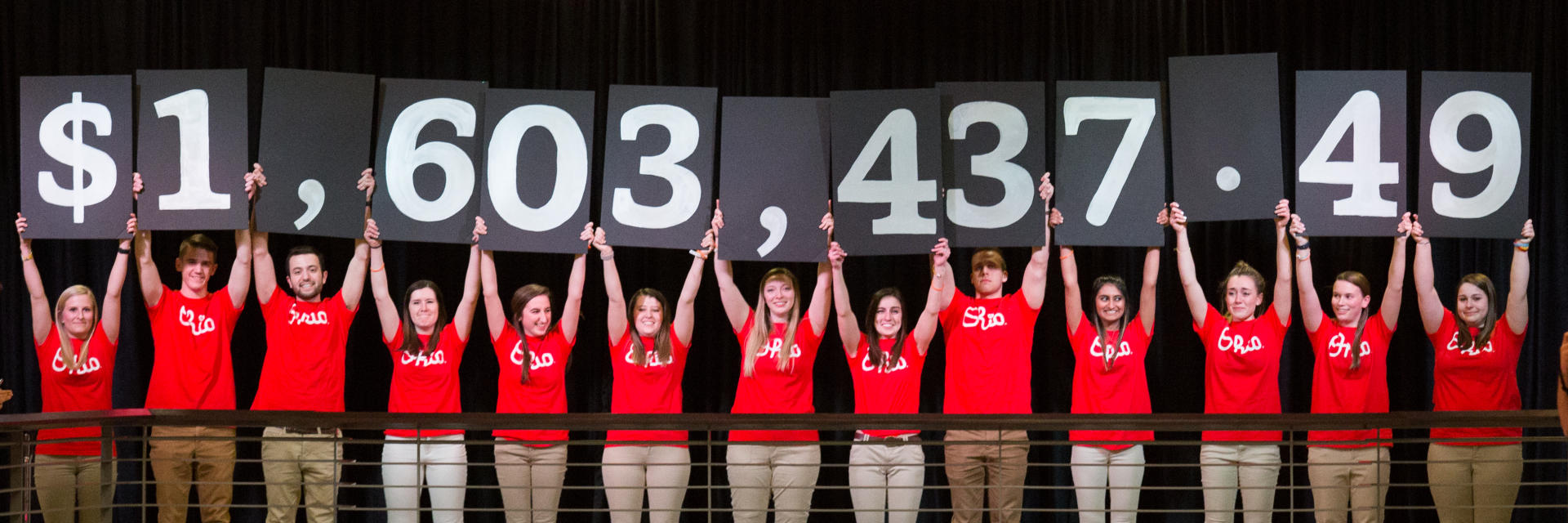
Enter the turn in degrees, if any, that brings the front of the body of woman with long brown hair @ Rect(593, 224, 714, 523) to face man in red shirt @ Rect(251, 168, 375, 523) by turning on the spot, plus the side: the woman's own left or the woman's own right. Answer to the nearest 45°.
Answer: approximately 90° to the woman's own right

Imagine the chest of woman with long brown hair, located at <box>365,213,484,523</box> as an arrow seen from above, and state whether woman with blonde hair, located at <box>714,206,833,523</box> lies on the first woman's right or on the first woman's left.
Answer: on the first woman's left

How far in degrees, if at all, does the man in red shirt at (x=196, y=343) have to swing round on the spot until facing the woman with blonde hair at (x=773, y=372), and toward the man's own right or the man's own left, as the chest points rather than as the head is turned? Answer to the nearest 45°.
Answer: approximately 45° to the man's own left

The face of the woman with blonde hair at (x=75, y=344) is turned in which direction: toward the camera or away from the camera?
toward the camera

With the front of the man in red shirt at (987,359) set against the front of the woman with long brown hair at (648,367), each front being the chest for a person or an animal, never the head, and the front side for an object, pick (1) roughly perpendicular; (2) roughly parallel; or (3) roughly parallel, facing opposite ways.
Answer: roughly parallel

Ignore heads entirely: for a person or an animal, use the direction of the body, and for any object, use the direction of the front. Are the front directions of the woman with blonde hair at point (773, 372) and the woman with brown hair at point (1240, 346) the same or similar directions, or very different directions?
same or similar directions

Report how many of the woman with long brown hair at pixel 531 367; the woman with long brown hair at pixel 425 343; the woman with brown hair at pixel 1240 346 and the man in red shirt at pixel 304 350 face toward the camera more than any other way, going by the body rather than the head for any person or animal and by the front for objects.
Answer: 4

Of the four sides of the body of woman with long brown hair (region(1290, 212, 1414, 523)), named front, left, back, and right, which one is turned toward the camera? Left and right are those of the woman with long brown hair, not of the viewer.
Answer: front

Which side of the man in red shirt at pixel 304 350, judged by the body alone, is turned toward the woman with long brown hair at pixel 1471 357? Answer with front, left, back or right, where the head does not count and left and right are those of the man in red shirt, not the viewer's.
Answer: left

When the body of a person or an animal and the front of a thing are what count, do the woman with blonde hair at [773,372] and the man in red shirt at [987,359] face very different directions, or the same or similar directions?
same or similar directions

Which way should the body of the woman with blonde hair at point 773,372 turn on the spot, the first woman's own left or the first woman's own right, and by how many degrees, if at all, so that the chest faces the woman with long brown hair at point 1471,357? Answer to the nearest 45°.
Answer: approximately 90° to the first woman's own left

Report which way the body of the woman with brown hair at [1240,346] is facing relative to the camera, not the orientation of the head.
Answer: toward the camera

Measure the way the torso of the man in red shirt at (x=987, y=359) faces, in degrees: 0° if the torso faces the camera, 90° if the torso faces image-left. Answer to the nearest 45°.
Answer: approximately 0°

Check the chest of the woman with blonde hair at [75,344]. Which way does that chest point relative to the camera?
toward the camera

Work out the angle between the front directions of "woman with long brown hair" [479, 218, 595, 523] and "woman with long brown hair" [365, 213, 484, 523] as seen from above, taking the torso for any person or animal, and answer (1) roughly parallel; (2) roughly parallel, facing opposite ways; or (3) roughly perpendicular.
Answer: roughly parallel

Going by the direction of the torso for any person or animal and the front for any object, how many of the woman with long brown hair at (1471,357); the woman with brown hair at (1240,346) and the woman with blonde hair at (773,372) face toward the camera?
3
